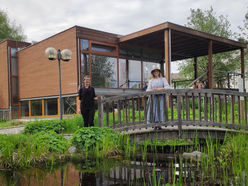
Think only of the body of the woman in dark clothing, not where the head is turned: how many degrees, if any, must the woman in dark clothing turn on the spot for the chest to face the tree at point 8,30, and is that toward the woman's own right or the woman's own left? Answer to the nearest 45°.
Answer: approximately 180°

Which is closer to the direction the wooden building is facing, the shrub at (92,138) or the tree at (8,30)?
the shrub

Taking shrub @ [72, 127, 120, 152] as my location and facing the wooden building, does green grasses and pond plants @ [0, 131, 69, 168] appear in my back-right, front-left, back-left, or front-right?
back-left

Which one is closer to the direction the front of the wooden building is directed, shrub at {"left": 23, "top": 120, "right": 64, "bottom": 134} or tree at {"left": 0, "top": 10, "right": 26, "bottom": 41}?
the shrub

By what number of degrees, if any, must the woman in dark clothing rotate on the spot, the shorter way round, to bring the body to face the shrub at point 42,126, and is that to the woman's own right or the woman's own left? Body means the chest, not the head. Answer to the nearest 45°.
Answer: approximately 135° to the woman's own right

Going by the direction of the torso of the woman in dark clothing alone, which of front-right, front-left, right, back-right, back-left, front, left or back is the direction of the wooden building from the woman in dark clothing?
back

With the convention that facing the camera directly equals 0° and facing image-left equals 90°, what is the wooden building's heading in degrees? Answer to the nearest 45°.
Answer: approximately 315°

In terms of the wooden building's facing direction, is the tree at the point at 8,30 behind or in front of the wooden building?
behind

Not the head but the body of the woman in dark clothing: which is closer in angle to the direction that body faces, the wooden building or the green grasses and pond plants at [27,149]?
the green grasses and pond plants
